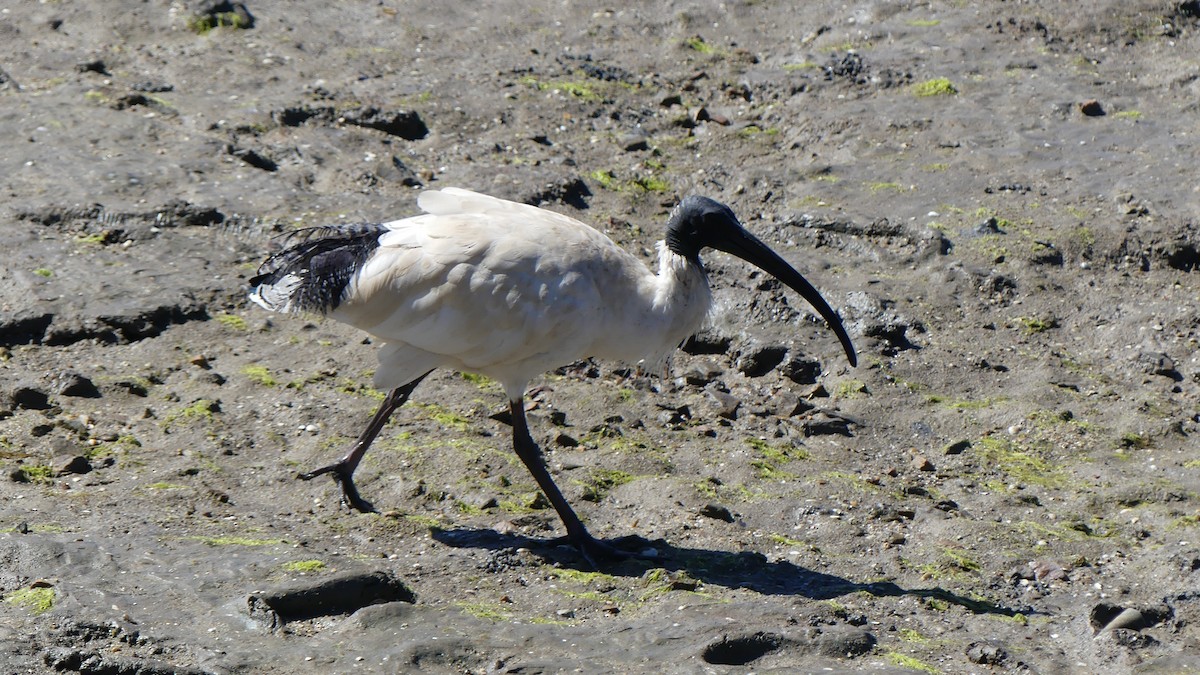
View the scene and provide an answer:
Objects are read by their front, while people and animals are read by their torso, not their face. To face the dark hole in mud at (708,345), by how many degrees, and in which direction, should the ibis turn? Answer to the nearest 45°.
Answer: approximately 45° to its left

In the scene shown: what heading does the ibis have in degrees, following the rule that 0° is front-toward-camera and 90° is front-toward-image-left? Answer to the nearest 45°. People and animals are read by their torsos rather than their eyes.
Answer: approximately 270°

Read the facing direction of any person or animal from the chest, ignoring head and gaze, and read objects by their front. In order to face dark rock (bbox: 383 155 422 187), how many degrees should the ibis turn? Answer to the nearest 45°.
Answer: approximately 90° to its left

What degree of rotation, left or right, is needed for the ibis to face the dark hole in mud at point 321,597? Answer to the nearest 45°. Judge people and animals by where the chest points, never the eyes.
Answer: approximately 90° to its right

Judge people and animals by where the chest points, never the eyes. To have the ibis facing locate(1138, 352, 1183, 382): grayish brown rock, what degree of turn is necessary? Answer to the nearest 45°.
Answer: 0° — it already faces it

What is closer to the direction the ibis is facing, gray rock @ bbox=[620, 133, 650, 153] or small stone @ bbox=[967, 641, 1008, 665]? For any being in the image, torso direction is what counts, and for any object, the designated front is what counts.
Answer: the small stone

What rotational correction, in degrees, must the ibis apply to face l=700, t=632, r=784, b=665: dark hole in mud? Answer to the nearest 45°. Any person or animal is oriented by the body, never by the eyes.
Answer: approximately 45° to its right

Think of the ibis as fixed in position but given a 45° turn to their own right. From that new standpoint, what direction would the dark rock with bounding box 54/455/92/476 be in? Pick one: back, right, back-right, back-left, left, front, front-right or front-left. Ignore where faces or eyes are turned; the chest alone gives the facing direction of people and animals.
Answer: back-right

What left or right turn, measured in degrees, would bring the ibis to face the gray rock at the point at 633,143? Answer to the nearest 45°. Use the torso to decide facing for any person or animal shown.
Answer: approximately 90° to its left
